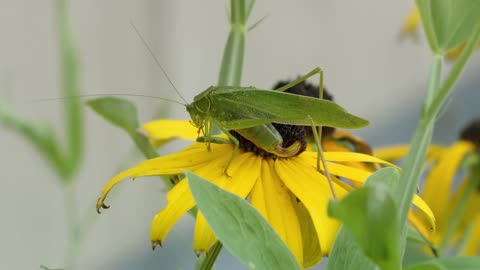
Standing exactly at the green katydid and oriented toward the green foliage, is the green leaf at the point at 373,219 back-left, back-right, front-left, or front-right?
back-left

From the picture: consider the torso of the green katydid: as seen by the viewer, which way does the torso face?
to the viewer's left
